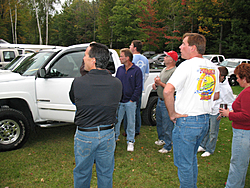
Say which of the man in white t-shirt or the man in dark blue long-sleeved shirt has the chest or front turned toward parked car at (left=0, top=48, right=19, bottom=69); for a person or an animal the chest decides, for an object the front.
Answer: the man in white t-shirt

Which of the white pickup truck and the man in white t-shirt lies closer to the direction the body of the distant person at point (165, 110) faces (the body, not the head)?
the white pickup truck

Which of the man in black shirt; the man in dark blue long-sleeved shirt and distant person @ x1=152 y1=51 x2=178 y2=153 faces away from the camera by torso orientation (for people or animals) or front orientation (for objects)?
the man in black shirt

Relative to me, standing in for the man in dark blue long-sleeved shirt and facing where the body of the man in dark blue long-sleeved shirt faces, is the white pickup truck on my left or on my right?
on my right

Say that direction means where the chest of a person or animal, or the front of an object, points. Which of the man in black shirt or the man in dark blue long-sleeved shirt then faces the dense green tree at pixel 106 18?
the man in black shirt

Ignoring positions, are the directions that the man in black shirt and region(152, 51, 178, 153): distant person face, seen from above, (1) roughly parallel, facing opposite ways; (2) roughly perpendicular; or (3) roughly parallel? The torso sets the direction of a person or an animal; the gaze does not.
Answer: roughly perpendicular

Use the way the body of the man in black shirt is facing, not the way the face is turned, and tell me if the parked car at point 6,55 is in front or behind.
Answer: in front

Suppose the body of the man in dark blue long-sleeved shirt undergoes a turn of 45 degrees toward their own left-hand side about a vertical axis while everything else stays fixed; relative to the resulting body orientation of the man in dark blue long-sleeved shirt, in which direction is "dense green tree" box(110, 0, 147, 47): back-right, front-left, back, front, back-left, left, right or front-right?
back

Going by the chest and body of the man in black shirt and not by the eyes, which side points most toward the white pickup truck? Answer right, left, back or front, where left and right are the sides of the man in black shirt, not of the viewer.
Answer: front

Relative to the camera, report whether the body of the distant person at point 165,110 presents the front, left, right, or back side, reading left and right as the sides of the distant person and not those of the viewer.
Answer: left

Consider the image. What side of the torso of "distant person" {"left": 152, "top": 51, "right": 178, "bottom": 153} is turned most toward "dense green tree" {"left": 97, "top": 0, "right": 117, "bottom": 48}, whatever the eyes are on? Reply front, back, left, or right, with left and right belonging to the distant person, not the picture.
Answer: right

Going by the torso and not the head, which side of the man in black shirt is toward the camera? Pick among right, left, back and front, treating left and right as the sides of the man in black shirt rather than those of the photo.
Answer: back

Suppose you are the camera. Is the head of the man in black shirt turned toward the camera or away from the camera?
away from the camera

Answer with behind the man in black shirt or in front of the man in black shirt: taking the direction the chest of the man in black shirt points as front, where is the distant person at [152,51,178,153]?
in front

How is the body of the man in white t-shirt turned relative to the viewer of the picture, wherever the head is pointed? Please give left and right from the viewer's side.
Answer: facing away from the viewer and to the left of the viewer
